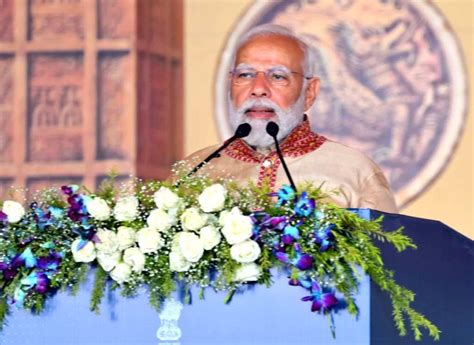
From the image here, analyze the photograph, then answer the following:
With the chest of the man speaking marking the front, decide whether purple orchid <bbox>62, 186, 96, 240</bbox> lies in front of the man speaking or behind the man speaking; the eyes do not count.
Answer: in front

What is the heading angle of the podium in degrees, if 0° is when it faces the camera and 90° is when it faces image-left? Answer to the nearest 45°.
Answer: approximately 45°

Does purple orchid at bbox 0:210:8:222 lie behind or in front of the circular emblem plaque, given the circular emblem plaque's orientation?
in front

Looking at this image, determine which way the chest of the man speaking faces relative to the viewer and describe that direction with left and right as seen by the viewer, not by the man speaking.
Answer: facing the viewer and to the left of the viewer

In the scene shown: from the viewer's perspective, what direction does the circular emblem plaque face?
toward the camera

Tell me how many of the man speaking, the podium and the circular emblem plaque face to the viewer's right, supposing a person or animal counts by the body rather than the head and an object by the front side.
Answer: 0

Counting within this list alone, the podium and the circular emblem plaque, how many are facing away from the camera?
0
